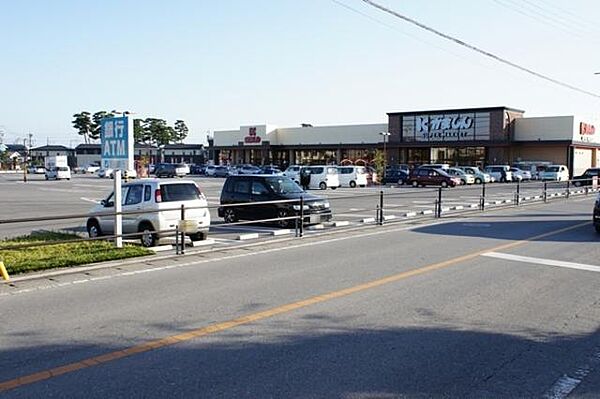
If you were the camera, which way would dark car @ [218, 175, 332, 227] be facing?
facing the viewer and to the right of the viewer

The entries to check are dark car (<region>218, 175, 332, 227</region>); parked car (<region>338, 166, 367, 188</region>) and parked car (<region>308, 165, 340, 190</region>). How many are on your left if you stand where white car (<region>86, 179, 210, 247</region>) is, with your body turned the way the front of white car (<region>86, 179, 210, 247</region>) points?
0

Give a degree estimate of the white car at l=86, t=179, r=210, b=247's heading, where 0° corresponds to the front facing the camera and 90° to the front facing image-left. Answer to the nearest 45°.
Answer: approximately 135°

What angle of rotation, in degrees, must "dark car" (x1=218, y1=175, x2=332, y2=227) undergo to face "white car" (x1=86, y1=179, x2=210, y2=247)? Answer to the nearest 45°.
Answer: approximately 90° to its right

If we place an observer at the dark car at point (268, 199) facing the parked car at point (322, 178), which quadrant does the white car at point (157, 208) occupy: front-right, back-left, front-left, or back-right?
back-left

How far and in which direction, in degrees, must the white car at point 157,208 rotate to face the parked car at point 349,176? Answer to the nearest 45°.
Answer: approximately 90° to its right

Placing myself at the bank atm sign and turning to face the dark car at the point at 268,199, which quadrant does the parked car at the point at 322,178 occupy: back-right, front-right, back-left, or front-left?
front-left

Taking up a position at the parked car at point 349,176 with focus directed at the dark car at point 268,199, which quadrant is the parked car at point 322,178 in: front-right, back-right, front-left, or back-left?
front-right

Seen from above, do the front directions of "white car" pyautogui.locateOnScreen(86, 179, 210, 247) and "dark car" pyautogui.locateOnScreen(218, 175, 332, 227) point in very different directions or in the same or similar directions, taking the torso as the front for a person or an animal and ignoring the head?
very different directions

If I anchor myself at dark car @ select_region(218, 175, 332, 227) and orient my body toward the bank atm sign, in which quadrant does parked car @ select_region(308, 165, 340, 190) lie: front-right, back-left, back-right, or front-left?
back-right

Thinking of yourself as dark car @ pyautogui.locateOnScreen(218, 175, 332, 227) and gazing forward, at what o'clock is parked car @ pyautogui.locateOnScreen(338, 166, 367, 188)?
The parked car is roughly at 8 o'clock from the dark car.

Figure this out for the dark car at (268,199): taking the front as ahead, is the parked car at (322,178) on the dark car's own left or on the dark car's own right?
on the dark car's own left

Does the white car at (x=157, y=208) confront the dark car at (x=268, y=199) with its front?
no
